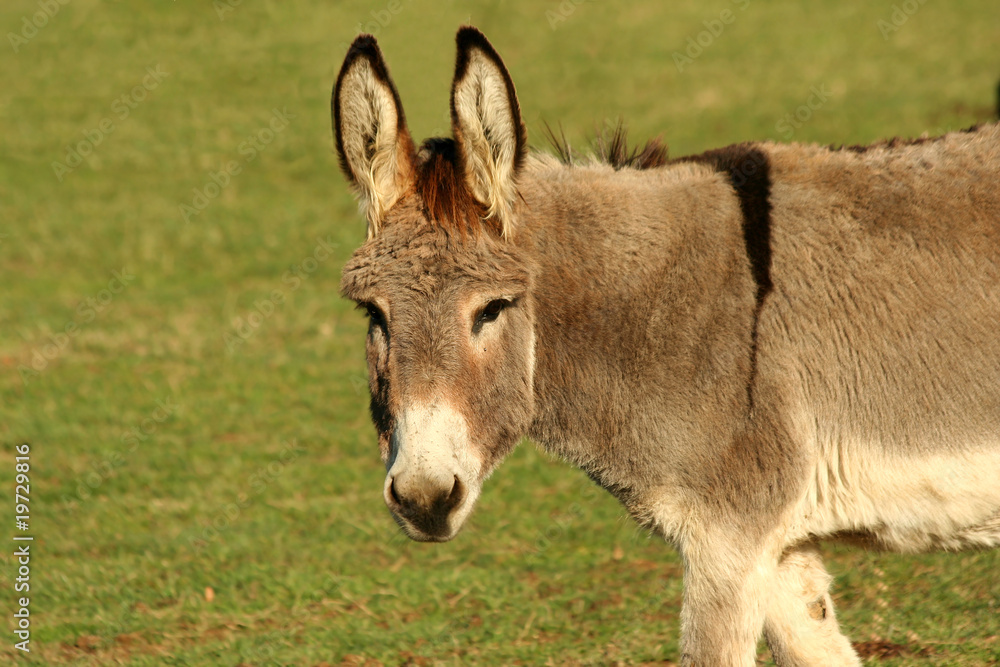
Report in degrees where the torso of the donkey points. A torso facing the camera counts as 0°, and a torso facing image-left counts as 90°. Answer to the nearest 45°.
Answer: approximately 90°
